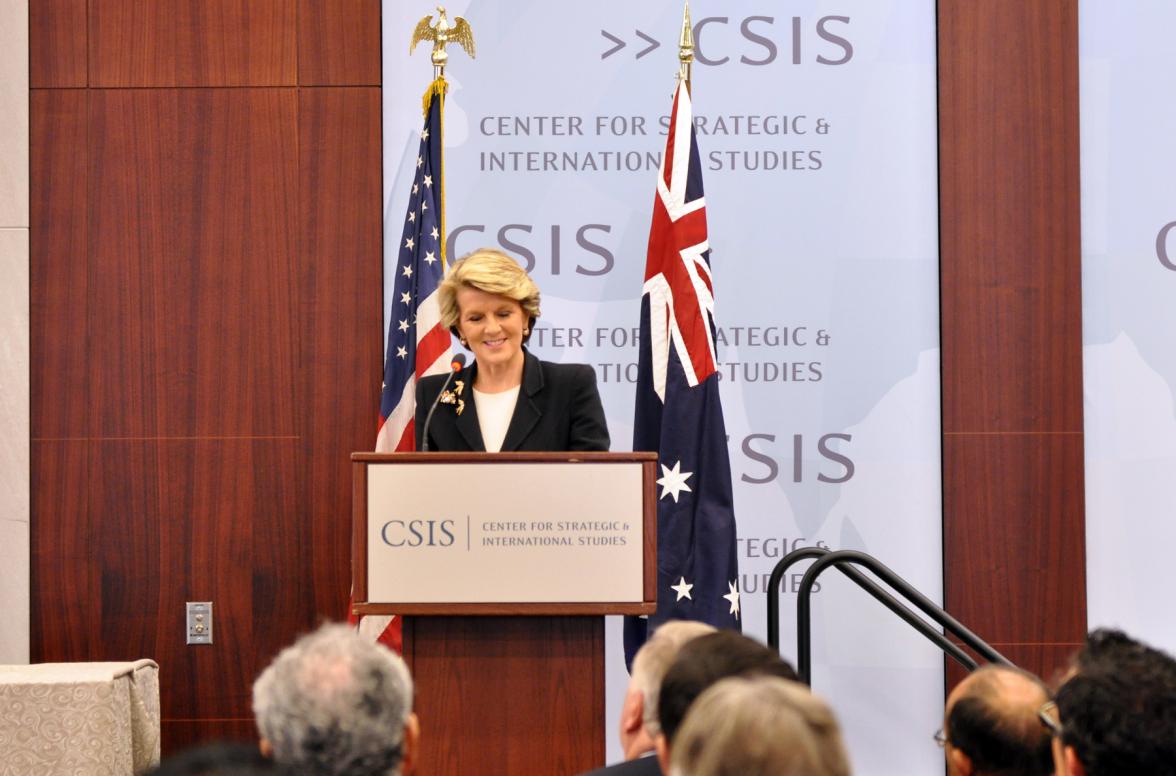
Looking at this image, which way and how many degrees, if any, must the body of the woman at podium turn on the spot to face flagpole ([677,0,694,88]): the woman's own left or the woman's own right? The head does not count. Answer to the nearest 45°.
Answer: approximately 135° to the woman's own left

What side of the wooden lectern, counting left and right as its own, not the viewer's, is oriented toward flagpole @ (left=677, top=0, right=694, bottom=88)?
back

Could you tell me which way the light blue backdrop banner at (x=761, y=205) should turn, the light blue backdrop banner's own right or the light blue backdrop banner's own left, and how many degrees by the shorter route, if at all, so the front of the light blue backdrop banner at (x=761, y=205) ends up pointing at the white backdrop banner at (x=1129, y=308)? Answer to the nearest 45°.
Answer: approximately 90° to the light blue backdrop banner's own left

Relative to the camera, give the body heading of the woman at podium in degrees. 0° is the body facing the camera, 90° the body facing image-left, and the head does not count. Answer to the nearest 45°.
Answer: approximately 0°

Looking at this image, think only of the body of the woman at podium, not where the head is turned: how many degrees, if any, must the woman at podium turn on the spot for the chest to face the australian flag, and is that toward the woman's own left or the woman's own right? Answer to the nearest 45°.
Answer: approximately 135° to the woman's own left

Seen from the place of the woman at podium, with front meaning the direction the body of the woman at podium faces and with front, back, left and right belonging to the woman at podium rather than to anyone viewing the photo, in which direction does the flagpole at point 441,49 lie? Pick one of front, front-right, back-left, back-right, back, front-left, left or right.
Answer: back

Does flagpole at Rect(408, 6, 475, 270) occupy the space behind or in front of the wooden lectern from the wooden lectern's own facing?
behind

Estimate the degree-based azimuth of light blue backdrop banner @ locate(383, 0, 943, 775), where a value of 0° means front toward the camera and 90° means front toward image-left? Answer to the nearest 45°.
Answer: approximately 0°

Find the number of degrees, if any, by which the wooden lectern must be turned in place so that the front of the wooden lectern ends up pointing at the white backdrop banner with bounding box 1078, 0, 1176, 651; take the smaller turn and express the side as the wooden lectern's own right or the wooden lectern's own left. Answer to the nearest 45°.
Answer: approximately 135° to the wooden lectern's own left
